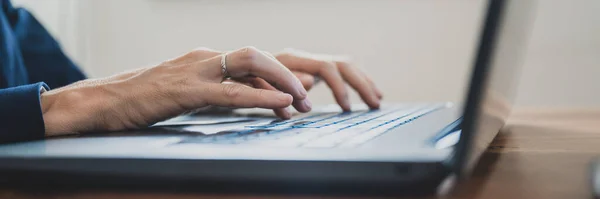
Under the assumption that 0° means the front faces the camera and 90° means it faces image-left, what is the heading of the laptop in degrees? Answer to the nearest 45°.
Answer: approximately 90°
